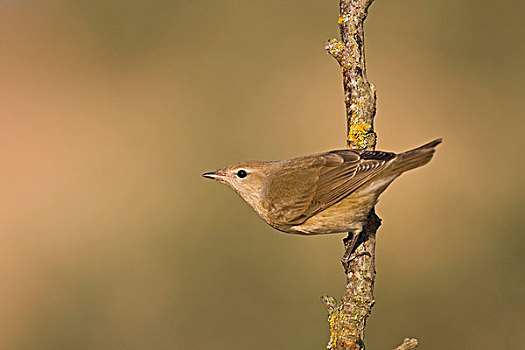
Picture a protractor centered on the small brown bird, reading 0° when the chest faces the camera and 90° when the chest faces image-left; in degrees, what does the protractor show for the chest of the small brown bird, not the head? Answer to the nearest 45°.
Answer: approximately 90°
